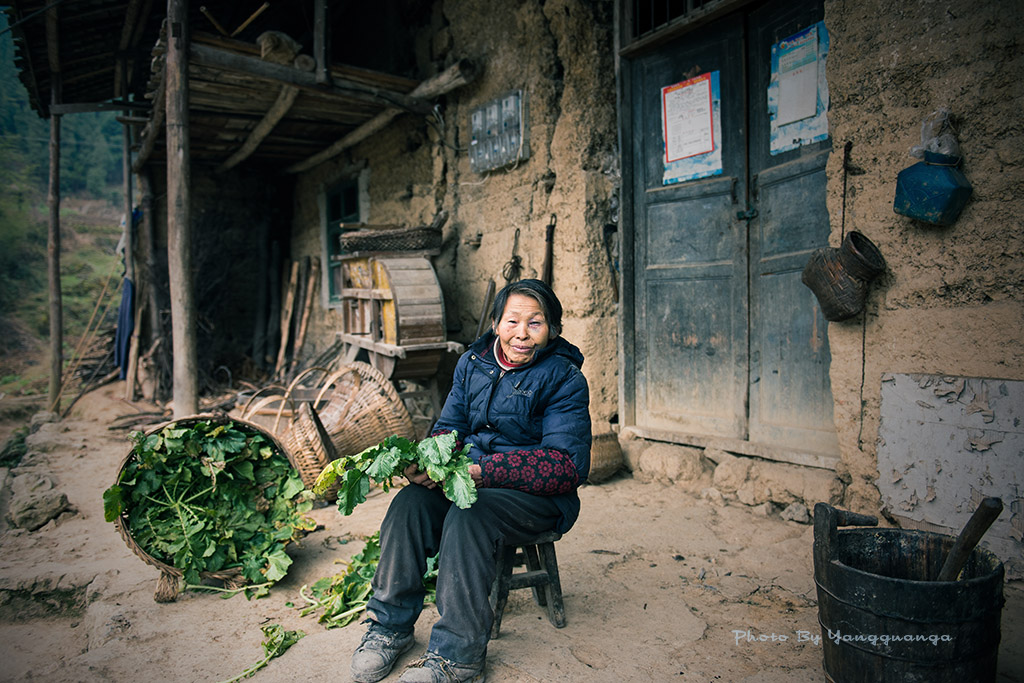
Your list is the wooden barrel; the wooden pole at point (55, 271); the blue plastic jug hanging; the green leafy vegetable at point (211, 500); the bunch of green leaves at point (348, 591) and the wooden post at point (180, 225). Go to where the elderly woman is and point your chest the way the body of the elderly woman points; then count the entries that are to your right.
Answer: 4

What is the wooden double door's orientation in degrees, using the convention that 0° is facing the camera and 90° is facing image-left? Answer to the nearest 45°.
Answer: approximately 45°

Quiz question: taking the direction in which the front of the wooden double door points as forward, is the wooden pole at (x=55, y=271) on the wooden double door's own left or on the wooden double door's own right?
on the wooden double door's own right

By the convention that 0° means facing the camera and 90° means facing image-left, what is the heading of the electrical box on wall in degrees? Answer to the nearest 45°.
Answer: approximately 45°

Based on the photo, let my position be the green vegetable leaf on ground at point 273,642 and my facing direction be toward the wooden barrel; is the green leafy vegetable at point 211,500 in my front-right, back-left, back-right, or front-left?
back-left

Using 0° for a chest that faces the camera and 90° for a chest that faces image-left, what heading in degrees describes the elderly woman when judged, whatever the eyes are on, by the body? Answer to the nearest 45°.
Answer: approximately 45°

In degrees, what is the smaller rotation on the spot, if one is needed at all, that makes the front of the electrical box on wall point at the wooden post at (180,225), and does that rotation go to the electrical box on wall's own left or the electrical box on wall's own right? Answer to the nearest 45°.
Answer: approximately 45° to the electrical box on wall's own right

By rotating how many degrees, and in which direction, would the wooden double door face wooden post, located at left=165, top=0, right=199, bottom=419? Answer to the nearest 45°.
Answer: approximately 45° to its right
